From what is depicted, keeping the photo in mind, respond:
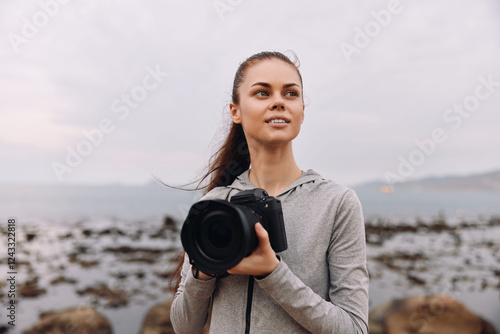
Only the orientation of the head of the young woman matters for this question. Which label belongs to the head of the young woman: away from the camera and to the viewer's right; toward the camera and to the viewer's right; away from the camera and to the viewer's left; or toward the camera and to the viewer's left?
toward the camera and to the viewer's right

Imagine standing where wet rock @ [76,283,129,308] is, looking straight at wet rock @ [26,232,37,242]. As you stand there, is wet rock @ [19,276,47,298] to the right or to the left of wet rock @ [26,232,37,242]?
left

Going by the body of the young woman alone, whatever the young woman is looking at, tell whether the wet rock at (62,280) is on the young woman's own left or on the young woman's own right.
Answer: on the young woman's own right

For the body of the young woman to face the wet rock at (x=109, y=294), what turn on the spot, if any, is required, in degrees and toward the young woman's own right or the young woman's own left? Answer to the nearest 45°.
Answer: approximately 90° to the young woman's own right

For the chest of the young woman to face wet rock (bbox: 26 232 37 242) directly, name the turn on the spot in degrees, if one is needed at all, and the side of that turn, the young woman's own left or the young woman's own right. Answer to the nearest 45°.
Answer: approximately 90° to the young woman's own right

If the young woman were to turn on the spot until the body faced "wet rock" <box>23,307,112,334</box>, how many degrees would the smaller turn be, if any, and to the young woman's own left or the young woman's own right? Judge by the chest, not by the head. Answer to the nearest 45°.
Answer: approximately 90° to the young woman's own right

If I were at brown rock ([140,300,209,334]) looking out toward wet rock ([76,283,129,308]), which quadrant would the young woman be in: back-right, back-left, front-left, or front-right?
back-left

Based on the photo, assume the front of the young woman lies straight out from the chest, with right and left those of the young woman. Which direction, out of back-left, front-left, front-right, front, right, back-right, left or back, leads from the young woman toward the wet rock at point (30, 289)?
right
